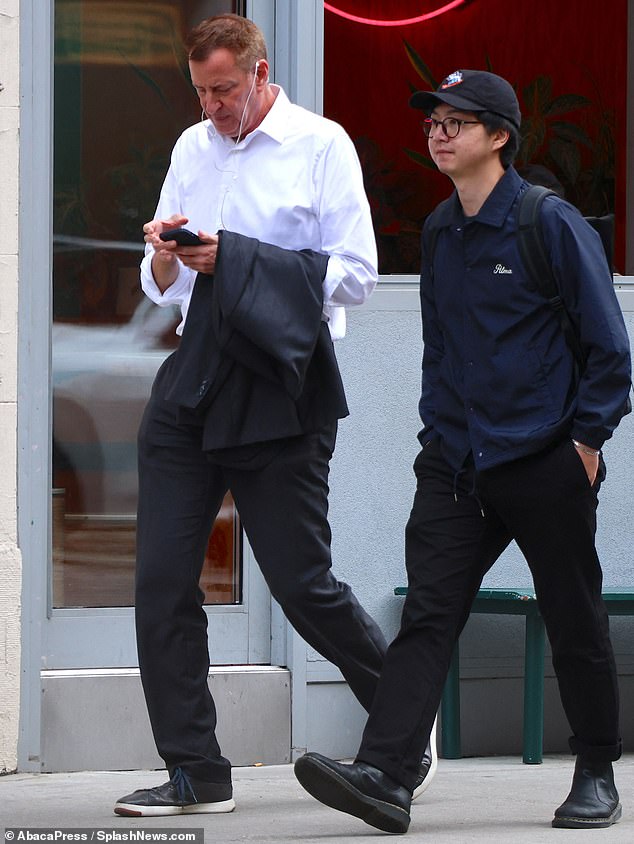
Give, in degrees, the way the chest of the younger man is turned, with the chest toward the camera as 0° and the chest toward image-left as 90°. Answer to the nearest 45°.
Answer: approximately 45°

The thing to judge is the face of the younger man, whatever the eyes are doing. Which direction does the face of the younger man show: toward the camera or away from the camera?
toward the camera

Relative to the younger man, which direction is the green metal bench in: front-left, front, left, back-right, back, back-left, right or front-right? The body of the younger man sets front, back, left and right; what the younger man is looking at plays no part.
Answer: back-right

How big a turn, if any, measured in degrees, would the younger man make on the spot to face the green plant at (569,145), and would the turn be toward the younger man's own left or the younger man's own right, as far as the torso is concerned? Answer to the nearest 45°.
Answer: approximately 135° to the younger man's own right
